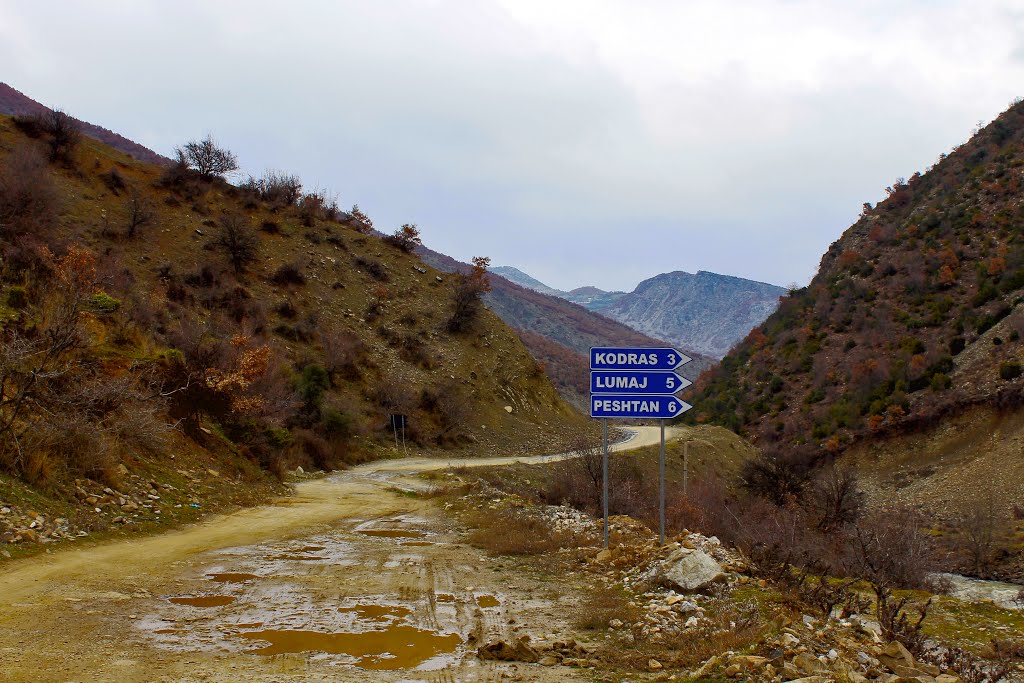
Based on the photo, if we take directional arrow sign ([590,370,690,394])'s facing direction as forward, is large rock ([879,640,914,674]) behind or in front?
in front

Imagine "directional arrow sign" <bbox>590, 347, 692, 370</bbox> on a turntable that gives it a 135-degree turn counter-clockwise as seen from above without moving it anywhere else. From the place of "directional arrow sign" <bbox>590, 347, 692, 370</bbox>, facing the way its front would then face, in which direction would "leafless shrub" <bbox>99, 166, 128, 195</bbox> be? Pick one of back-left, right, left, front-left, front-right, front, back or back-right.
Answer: left

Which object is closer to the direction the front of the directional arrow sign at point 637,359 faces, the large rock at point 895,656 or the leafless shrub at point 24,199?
the large rock

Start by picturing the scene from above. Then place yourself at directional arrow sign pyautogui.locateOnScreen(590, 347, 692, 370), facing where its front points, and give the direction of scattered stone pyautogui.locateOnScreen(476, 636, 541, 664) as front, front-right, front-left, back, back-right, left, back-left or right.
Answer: front

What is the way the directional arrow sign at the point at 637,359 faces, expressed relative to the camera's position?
facing the viewer

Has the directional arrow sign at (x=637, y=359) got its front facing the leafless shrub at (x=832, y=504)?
no

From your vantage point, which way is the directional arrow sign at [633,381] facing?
toward the camera

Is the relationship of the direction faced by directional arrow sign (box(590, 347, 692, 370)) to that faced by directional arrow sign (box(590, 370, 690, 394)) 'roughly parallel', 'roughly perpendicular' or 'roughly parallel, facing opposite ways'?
roughly parallel

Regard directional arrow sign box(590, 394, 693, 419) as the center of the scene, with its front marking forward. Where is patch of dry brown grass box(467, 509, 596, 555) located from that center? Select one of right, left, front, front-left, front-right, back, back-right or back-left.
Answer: back-right

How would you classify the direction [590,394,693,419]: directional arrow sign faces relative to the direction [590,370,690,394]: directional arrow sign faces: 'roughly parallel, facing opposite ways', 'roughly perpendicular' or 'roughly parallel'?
roughly parallel

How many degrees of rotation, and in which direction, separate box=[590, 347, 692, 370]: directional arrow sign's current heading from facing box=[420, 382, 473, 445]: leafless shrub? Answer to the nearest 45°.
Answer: approximately 180°

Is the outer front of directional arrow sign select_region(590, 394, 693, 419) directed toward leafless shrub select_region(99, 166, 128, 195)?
no

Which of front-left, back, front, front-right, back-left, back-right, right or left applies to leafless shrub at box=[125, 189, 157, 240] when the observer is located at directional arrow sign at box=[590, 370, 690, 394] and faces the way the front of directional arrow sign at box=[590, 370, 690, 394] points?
back-right

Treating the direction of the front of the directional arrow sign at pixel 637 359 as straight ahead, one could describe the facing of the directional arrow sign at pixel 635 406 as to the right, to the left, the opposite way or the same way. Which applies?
the same way
